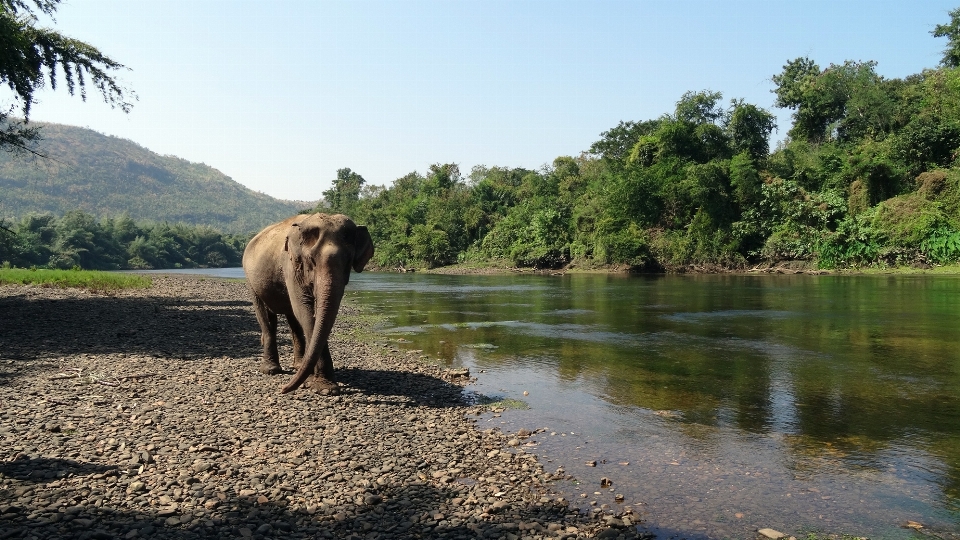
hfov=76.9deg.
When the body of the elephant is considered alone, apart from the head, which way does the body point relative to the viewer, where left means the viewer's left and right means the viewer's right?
facing the viewer and to the right of the viewer
